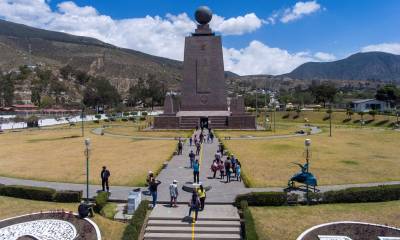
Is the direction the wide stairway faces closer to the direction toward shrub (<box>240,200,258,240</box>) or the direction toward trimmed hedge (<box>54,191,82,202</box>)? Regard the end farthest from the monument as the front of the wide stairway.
the shrub

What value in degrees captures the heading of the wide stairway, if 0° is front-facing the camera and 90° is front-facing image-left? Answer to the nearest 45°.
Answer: approximately 0°

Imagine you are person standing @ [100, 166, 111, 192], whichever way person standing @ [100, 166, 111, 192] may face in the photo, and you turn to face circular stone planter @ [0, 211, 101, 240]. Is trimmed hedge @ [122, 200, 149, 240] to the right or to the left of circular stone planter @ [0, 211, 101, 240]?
left

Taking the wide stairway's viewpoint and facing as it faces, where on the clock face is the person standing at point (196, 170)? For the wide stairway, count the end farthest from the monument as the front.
The person standing is roughly at 6 o'clock from the wide stairway.

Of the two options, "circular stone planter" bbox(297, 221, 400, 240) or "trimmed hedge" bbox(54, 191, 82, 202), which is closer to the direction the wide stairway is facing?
the circular stone planter

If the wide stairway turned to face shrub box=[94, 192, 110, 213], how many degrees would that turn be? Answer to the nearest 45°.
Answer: approximately 135° to its right

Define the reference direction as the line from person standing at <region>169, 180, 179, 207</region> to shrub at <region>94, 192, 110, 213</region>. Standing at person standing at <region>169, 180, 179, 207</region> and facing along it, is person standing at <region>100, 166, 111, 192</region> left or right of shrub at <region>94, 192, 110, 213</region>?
right

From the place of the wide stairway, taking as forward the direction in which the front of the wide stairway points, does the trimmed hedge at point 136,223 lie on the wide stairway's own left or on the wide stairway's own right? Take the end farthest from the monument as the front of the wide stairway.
on the wide stairway's own right

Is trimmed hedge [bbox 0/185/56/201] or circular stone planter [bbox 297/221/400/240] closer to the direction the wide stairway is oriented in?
the circular stone planter

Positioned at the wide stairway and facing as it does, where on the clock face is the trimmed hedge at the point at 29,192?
The trimmed hedge is roughly at 4 o'clock from the wide stairway.

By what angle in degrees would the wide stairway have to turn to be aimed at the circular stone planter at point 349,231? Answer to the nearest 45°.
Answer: approximately 90° to its left

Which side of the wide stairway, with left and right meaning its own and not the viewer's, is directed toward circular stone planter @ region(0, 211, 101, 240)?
right
